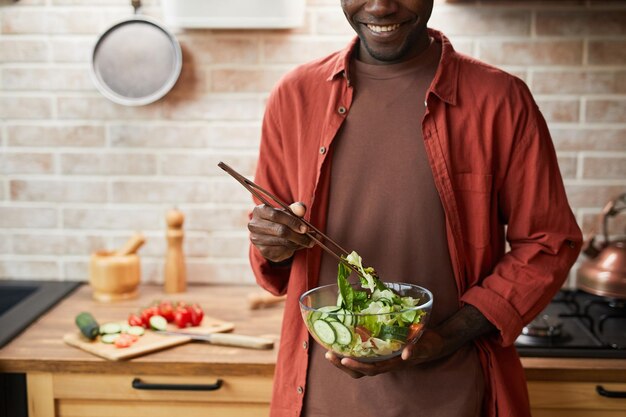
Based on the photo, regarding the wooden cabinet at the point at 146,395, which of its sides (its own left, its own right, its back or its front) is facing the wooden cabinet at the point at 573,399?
left

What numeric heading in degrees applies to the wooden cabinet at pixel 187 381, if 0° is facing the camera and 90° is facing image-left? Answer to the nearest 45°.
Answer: approximately 0°

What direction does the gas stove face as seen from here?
toward the camera

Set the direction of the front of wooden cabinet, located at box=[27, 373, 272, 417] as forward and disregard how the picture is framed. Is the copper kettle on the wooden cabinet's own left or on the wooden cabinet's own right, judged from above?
on the wooden cabinet's own left

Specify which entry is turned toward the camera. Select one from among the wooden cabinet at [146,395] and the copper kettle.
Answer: the wooden cabinet

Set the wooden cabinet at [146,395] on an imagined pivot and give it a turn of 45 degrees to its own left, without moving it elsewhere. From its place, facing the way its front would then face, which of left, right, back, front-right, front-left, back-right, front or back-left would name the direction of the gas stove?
front-left

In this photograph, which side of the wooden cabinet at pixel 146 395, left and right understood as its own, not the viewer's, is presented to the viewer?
front

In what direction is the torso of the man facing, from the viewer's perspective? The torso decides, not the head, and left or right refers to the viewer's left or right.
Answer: facing the viewer

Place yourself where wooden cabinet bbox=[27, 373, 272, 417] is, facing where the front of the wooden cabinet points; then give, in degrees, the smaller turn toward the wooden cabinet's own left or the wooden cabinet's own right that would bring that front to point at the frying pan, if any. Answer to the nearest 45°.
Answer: approximately 180°

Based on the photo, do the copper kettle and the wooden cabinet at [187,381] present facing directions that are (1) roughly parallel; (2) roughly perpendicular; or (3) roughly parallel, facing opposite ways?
roughly perpendicular
